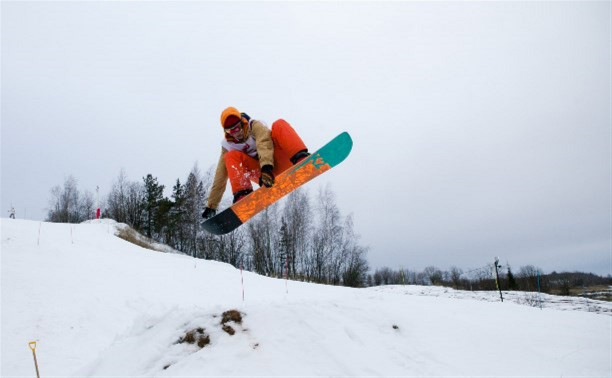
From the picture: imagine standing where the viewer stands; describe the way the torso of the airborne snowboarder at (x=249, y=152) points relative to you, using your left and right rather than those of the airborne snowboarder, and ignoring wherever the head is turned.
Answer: facing the viewer

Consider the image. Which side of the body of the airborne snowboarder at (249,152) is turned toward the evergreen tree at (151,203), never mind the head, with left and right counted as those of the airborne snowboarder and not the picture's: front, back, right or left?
back
